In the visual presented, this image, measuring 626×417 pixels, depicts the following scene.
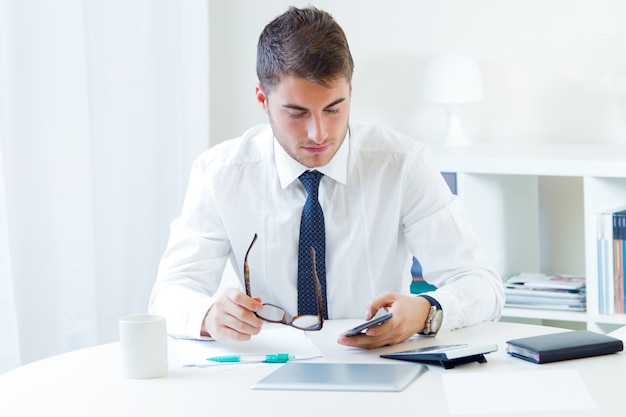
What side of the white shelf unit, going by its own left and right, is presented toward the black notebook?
front

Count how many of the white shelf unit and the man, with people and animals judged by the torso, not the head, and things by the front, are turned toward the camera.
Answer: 2

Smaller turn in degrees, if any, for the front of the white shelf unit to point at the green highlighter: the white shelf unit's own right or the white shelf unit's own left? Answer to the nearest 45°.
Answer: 0° — it already faces it

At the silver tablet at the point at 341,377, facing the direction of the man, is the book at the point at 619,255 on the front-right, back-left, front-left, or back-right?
front-right

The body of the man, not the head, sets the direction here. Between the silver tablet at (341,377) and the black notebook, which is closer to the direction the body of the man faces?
the silver tablet

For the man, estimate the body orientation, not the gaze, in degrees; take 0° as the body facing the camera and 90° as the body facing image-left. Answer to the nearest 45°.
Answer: approximately 0°

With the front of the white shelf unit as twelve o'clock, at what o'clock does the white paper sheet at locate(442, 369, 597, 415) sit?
The white paper sheet is roughly at 12 o'clock from the white shelf unit.

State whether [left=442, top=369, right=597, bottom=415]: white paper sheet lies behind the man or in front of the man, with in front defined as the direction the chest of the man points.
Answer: in front

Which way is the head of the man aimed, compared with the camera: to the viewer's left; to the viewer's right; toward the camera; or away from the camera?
toward the camera

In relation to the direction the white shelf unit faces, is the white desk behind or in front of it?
in front

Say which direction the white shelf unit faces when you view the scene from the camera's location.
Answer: facing the viewer

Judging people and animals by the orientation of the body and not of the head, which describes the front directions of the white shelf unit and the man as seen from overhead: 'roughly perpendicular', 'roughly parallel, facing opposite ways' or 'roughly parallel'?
roughly parallel

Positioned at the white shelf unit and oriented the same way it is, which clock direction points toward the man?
The man is roughly at 1 o'clock from the white shelf unit.

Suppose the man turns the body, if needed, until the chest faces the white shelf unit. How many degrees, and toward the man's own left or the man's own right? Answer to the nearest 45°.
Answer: approximately 135° to the man's own left

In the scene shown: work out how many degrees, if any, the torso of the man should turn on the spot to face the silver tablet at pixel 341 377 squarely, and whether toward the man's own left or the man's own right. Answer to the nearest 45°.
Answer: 0° — they already face it

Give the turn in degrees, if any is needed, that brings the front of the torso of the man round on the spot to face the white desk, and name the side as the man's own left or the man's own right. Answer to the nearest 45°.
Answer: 0° — they already face it
